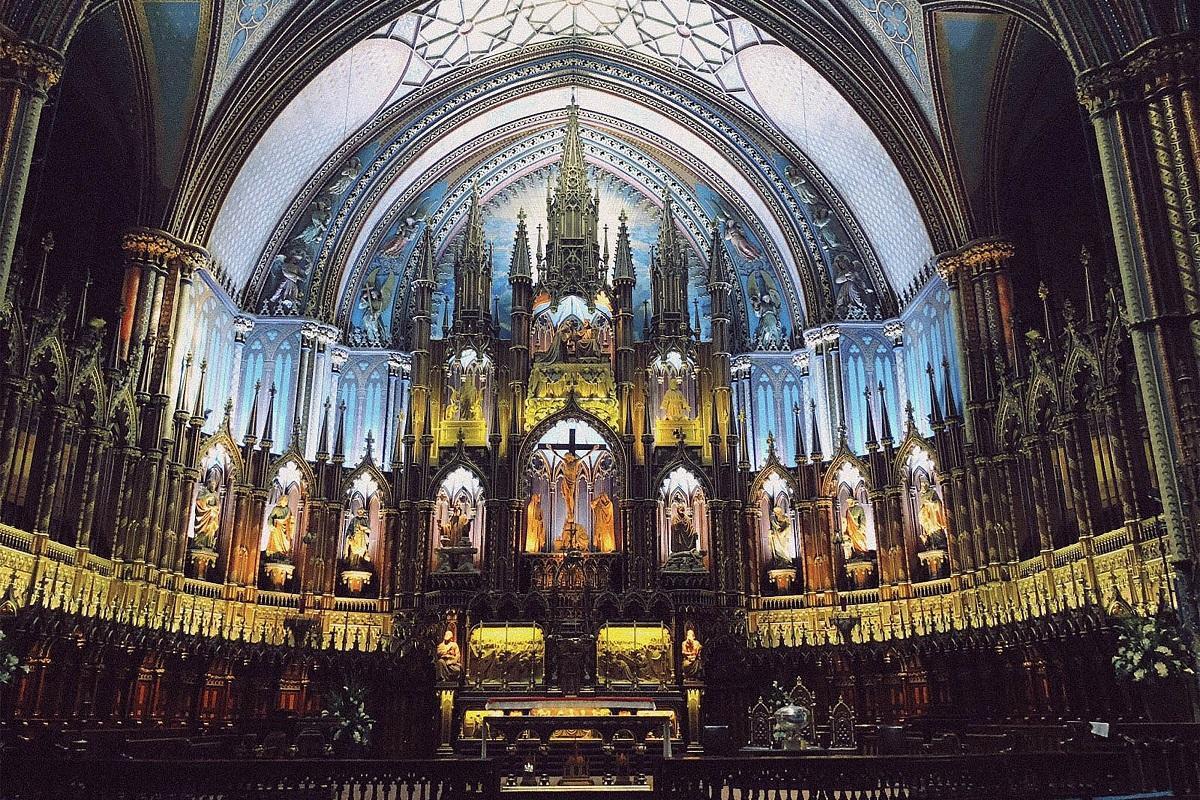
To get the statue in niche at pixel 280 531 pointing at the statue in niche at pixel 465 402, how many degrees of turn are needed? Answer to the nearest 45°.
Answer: approximately 45° to its left

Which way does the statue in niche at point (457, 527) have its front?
toward the camera

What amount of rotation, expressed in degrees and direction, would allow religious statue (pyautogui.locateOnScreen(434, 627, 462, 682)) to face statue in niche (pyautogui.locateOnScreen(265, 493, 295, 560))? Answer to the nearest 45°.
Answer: approximately 90° to its right

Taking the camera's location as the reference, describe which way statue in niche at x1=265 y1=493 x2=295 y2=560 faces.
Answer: facing the viewer and to the right of the viewer

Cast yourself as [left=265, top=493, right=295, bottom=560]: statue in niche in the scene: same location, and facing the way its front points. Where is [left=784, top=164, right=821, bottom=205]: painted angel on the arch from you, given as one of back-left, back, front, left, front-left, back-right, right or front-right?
front-left

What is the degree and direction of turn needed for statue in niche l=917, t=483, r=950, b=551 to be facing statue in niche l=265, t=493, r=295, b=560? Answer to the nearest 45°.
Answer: approximately 45° to its right

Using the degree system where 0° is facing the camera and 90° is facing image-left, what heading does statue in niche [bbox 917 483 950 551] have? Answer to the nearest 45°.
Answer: approximately 45°

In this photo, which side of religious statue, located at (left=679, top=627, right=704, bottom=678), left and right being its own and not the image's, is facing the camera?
front

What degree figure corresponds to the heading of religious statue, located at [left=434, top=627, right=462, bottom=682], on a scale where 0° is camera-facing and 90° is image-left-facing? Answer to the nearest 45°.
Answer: approximately 0°

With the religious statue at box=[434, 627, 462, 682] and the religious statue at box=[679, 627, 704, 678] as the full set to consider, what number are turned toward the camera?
2

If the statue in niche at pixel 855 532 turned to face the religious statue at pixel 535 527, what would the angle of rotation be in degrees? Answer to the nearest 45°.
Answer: approximately 45° to its right
